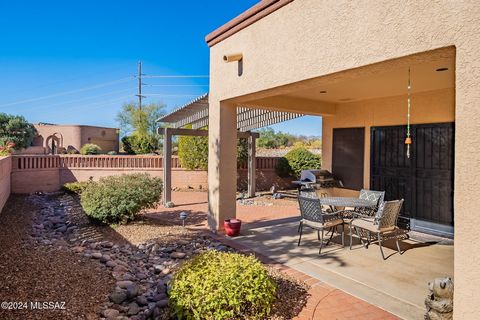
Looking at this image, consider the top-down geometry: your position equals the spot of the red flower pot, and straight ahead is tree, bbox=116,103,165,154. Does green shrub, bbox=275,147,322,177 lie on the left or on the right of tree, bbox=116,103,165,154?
right

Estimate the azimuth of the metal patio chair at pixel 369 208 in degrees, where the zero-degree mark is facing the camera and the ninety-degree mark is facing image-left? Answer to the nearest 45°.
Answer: approximately 45°

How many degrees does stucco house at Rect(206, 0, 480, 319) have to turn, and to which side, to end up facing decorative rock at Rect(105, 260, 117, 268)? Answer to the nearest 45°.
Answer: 0° — it already faces it

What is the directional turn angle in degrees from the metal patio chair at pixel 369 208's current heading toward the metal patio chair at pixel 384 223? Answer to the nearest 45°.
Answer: approximately 45° to its left

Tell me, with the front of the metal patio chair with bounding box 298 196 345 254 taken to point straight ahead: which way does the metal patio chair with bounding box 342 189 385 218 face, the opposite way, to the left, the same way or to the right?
the opposite way

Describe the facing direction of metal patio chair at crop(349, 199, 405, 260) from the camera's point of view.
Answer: facing away from the viewer and to the left of the viewer

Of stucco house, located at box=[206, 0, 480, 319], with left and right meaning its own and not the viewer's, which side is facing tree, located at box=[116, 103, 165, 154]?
right

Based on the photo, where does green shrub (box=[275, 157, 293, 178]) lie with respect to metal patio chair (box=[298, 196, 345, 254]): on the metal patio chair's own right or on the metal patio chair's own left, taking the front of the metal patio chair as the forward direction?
on the metal patio chair's own left

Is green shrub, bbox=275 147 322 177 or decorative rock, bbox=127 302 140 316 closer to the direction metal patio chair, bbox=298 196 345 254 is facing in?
the green shrub

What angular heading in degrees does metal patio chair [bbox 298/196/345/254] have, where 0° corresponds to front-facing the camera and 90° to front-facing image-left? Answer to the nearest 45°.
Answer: approximately 225°

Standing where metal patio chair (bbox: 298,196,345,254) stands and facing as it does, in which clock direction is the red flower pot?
The red flower pot is roughly at 8 o'clock from the metal patio chair.
